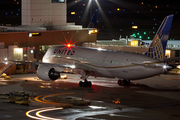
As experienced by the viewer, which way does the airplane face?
facing away from the viewer and to the left of the viewer
